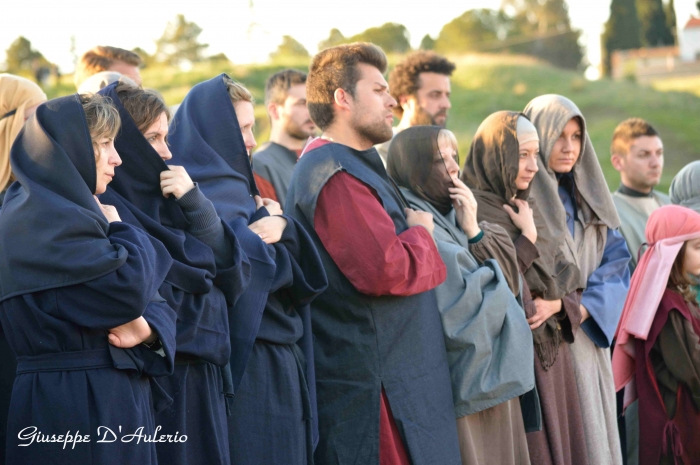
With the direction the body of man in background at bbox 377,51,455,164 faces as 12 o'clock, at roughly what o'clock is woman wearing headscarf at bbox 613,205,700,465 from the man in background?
The woman wearing headscarf is roughly at 12 o'clock from the man in background.

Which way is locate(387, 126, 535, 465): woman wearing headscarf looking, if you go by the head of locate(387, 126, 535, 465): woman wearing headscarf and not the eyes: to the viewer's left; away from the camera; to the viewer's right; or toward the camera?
to the viewer's right

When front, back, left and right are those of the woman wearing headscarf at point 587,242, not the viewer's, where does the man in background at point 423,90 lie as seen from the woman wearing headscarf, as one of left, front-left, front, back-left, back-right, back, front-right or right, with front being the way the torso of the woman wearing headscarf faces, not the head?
back

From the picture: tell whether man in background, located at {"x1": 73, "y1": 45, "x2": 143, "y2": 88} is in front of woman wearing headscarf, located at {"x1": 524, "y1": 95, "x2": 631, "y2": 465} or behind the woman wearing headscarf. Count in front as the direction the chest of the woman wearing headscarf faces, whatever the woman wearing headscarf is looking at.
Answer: behind

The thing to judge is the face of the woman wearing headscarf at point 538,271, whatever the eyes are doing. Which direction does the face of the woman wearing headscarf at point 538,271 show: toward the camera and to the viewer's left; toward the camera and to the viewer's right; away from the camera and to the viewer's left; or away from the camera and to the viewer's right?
toward the camera and to the viewer's right

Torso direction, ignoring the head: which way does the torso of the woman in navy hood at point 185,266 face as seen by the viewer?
to the viewer's right

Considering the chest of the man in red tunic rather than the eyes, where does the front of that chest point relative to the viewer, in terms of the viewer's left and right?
facing to the right of the viewer

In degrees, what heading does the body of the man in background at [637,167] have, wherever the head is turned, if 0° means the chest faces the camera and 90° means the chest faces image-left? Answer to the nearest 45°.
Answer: approximately 315°

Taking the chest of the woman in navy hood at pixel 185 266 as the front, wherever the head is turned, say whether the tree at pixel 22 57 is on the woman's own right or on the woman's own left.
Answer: on the woman's own left

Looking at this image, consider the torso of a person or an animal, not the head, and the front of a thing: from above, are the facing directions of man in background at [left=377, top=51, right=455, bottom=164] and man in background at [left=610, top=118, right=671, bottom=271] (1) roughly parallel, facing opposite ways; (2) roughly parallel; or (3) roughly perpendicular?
roughly parallel

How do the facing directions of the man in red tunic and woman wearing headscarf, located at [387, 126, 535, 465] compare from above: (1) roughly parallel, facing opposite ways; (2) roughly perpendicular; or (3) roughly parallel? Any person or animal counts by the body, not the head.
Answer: roughly parallel

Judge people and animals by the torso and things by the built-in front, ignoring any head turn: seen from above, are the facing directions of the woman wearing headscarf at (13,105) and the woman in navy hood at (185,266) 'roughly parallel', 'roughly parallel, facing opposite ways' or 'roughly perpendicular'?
roughly parallel
